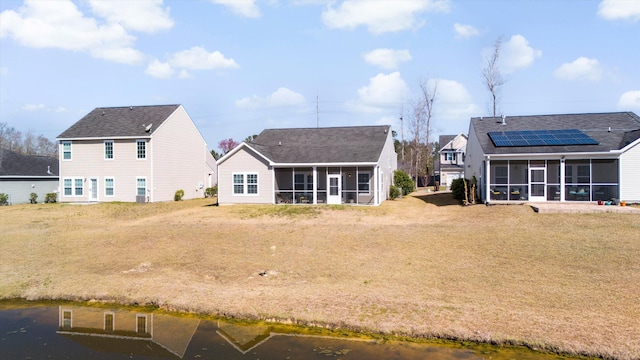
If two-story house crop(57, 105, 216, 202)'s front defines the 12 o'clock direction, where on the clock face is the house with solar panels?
The house with solar panels is roughly at 3 o'clock from the two-story house.

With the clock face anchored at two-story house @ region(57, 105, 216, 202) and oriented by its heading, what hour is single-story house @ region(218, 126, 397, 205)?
The single-story house is roughly at 3 o'clock from the two-story house.

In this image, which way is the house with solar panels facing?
away from the camera

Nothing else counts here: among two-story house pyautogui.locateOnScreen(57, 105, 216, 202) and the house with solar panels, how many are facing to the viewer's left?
0

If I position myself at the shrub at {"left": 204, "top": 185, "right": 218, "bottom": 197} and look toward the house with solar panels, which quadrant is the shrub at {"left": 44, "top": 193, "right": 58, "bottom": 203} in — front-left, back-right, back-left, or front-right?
back-right

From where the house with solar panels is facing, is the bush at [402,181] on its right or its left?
on its left

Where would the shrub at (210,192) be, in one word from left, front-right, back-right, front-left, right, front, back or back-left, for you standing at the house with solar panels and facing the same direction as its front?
left

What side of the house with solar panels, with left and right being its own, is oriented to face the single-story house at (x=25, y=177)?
left

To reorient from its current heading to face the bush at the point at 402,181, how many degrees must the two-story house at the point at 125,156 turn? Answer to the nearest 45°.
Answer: approximately 45° to its right

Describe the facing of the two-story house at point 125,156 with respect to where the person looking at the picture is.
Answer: facing away from the viewer and to the right of the viewer

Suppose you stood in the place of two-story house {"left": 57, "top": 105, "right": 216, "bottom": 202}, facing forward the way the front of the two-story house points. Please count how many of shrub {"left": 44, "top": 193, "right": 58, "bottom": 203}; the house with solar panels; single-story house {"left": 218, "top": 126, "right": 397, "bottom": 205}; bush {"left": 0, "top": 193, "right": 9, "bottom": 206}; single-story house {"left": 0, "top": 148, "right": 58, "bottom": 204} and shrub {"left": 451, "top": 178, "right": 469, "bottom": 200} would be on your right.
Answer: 3

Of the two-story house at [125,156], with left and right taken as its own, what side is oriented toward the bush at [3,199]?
left
